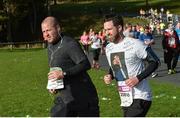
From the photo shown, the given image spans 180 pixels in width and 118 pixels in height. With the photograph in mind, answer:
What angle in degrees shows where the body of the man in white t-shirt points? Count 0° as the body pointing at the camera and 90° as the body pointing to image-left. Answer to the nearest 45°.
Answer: approximately 45°

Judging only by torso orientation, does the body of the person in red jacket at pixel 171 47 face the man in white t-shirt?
yes

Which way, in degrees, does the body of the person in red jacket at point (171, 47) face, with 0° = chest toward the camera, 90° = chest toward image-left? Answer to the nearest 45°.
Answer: approximately 0°

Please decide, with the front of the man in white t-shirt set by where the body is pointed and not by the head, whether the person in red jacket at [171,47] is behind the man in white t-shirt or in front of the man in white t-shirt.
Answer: behind
